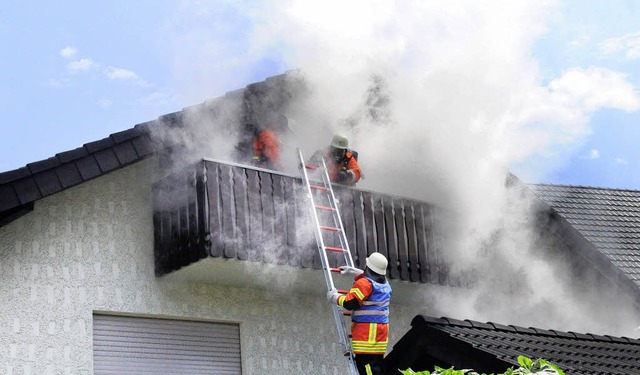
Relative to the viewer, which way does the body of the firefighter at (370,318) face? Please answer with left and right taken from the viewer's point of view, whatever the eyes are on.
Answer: facing away from the viewer and to the left of the viewer

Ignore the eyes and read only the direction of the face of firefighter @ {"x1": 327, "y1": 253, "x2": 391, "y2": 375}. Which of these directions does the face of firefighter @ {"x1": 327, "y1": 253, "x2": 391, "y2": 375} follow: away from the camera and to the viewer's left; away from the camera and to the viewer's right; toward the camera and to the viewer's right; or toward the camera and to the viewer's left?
away from the camera and to the viewer's left
